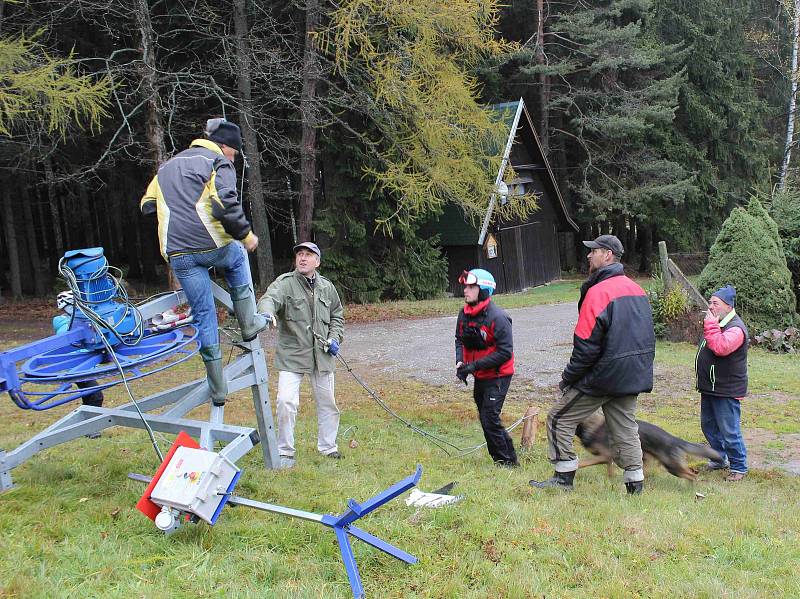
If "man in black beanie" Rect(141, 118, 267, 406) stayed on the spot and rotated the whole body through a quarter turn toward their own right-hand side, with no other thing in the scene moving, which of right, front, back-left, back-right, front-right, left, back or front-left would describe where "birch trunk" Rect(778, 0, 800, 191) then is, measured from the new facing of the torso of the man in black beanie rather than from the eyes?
left

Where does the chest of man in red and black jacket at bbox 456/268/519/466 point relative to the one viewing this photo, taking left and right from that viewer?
facing the viewer and to the left of the viewer

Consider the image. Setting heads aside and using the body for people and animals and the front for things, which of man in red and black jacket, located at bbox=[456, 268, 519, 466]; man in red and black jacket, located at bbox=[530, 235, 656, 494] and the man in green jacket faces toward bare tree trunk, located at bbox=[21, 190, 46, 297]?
man in red and black jacket, located at bbox=[530, 235, 656, 494]

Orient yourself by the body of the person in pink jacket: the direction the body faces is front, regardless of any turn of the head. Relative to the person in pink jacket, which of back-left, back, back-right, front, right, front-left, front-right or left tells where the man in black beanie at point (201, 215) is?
front

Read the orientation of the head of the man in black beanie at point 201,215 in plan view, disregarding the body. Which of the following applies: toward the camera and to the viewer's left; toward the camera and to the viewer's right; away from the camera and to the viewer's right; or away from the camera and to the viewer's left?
away from the camera and to the viewer's right

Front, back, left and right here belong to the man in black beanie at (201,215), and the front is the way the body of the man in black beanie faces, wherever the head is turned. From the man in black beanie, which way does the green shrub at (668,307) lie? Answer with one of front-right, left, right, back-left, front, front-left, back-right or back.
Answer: front

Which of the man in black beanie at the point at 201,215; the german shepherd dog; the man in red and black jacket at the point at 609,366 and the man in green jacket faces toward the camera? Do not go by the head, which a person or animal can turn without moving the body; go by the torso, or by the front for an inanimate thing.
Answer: the man in green jacket

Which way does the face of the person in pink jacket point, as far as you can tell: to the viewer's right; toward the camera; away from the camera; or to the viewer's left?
to the viewer's left

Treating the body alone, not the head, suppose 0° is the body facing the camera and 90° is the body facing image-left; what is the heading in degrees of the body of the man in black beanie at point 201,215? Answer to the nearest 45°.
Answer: approximately 225°

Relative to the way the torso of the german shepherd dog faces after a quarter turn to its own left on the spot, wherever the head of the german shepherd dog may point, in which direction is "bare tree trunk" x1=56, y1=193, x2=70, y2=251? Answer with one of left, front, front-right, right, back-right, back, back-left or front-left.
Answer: back-right

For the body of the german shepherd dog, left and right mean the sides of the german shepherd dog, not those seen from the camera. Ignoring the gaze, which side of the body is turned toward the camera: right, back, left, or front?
left

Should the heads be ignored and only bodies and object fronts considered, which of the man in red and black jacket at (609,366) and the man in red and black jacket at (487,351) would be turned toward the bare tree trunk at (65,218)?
the man in red and black jacket at (609,366)

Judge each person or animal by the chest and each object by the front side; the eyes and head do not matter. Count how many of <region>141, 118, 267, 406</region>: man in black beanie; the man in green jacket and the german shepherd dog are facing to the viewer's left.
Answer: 1

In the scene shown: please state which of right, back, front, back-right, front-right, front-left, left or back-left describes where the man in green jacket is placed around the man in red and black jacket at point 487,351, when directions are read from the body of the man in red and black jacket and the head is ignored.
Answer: front-right
